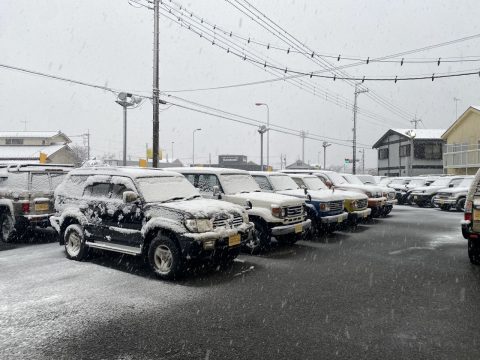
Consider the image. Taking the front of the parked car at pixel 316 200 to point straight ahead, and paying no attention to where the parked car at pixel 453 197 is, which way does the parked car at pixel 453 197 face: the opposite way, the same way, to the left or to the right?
to the right

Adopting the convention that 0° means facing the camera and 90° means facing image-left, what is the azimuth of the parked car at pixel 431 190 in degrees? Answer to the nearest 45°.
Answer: approximately 45°

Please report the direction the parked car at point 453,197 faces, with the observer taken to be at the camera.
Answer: facing the viewer and to the left of the viewer

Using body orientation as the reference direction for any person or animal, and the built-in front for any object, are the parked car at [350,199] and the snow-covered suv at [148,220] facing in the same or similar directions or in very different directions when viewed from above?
same or similar directions

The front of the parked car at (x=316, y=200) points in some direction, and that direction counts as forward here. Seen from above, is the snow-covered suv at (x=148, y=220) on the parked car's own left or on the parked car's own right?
on the parked car's own right

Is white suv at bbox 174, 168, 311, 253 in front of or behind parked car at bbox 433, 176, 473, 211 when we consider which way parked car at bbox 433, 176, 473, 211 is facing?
in front

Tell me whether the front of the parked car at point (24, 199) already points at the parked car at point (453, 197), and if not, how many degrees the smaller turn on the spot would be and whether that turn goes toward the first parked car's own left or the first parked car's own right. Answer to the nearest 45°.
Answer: approximately 135° to the first parked car's own right

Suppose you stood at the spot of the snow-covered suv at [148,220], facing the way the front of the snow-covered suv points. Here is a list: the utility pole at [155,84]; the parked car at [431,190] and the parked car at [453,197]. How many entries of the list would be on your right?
0

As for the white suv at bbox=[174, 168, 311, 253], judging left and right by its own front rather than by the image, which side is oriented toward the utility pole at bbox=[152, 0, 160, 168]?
back

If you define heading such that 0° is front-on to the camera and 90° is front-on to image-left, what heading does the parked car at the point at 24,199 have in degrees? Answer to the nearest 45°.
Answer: approximately 135°

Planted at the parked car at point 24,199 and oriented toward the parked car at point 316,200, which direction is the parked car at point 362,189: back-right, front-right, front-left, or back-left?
front-left

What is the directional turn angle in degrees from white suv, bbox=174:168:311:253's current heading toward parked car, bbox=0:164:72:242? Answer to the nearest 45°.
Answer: approximately 135° to its right

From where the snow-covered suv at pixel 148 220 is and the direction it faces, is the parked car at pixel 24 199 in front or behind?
behind

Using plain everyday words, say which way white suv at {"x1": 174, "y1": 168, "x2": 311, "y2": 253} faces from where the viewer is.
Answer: facing the viewer and to the right of the viewer

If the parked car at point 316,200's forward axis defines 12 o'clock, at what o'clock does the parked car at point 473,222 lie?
the parked car at point 473,222 is roughly at 12 o'clock from the parked car at point 316,200.

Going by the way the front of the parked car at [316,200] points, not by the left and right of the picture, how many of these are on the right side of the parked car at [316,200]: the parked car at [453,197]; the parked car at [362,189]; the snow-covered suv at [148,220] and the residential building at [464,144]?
1

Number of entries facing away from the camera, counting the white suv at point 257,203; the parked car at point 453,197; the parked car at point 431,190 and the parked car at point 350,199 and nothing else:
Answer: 0
